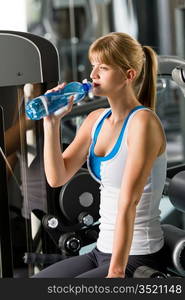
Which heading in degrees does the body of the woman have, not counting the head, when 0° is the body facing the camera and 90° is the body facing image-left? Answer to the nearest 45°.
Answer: approximately 45°

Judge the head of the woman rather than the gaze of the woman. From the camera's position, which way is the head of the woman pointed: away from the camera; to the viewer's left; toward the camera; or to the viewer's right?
to the viewer's left
